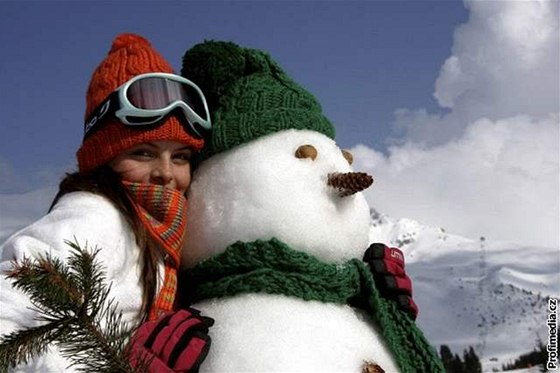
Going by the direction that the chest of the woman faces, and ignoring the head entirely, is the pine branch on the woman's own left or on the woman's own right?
on the woman's own right

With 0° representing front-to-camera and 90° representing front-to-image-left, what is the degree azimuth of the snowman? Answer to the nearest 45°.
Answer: approximately 315°

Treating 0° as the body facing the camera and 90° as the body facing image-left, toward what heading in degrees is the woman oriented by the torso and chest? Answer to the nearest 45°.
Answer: approximately 315°
